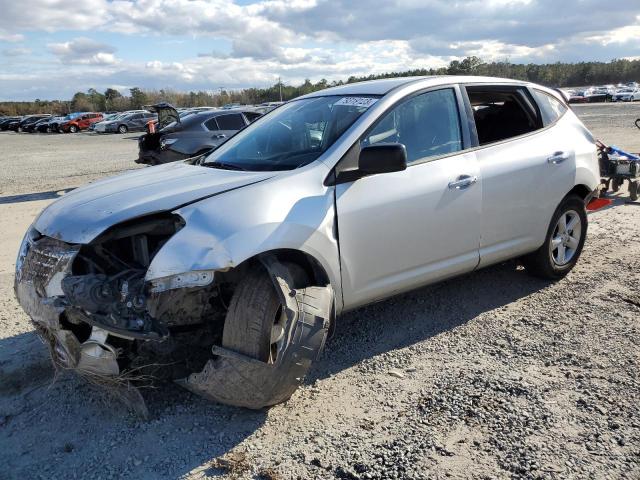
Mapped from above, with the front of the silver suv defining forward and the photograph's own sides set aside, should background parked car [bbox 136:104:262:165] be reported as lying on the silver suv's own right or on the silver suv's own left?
on the silver suv's own right

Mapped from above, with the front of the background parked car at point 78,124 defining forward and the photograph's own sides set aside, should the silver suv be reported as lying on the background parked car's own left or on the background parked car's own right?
on the background parked car's own left

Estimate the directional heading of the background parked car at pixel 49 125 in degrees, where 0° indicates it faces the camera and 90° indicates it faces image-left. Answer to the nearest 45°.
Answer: approximately 45°

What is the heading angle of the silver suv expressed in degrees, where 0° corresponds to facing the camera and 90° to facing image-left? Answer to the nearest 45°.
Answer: approximately 45°

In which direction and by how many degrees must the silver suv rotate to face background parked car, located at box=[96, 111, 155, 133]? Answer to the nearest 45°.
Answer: approximately 135° to its right

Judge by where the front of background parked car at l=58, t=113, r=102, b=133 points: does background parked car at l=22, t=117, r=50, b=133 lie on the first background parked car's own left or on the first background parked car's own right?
on the first background parked car's own right

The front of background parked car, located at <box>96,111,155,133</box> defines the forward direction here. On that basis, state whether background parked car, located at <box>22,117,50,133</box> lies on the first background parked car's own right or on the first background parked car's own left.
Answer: on the first background parked car's own right

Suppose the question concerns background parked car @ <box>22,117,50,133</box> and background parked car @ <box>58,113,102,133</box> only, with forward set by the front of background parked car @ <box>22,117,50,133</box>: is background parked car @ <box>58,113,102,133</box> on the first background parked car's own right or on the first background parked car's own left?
on the first background parked car's own left

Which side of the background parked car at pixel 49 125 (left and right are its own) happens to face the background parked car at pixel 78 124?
left
